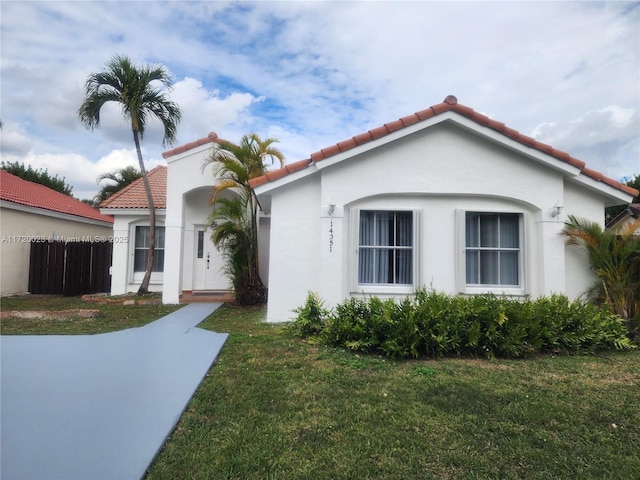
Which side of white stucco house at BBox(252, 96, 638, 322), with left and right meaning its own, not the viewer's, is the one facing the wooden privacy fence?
right

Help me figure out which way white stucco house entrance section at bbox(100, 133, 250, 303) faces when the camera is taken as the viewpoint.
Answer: facing the viewer

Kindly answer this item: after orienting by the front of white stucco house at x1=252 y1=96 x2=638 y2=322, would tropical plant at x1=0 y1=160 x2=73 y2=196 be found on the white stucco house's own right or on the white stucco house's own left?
on the white stucco house's own right

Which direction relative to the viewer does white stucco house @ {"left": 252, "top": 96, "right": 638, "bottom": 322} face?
toward the camera

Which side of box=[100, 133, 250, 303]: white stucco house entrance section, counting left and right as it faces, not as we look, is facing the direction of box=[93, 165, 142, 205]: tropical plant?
back

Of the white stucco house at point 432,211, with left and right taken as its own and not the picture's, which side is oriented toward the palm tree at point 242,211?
right

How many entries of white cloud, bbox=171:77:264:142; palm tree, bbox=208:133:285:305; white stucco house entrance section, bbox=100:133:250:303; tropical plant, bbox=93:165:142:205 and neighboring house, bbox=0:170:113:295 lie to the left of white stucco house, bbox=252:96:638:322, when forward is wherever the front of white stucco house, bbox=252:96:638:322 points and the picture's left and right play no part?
0

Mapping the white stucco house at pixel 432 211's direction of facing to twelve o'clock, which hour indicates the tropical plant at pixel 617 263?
The tropical plant is roughly at 9 o'clock from the white stucco house.

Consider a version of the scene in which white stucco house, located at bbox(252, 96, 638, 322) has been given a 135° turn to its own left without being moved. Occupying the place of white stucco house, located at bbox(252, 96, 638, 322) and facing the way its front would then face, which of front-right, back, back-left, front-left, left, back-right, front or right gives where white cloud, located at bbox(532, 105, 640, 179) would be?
front

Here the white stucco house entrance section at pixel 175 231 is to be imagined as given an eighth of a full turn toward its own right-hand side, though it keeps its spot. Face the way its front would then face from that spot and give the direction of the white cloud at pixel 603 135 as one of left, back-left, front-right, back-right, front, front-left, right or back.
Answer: back-left
